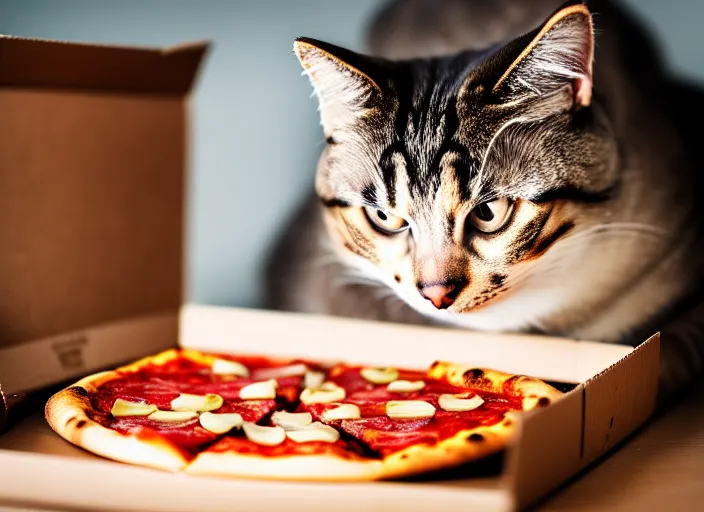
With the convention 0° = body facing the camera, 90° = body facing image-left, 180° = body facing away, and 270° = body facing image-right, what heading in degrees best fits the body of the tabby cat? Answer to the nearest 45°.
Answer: approximately 45°
